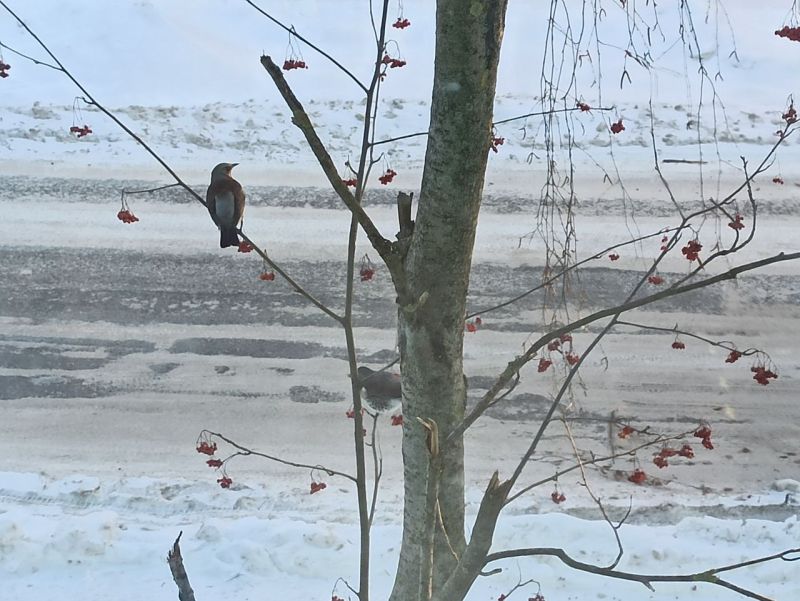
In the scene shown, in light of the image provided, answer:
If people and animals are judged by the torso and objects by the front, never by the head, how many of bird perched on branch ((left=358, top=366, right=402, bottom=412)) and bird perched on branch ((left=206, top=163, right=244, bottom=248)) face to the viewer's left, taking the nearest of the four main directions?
1

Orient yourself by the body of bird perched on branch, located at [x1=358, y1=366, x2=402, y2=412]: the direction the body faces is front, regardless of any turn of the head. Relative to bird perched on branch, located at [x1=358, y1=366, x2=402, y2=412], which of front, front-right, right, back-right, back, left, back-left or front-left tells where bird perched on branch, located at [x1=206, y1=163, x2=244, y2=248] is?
front-left

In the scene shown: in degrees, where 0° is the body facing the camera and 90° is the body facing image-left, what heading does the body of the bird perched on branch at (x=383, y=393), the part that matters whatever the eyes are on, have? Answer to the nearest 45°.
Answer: approximately 90°

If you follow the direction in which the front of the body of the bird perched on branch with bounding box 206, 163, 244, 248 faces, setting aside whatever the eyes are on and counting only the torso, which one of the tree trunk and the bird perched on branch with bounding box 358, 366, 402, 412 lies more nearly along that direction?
the bird perched on branch

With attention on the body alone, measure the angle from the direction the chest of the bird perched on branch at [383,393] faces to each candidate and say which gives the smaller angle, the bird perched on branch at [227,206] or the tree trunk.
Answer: the bird perched on branch

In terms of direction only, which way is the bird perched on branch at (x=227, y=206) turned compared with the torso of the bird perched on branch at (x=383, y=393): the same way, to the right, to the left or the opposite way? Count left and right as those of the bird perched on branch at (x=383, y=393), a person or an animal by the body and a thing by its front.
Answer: to the right

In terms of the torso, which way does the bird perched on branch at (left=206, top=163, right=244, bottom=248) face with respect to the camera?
away from the camera

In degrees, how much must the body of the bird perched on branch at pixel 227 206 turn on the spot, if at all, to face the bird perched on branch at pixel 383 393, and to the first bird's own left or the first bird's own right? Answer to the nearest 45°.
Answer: approximately 45° to the first bird's own right
